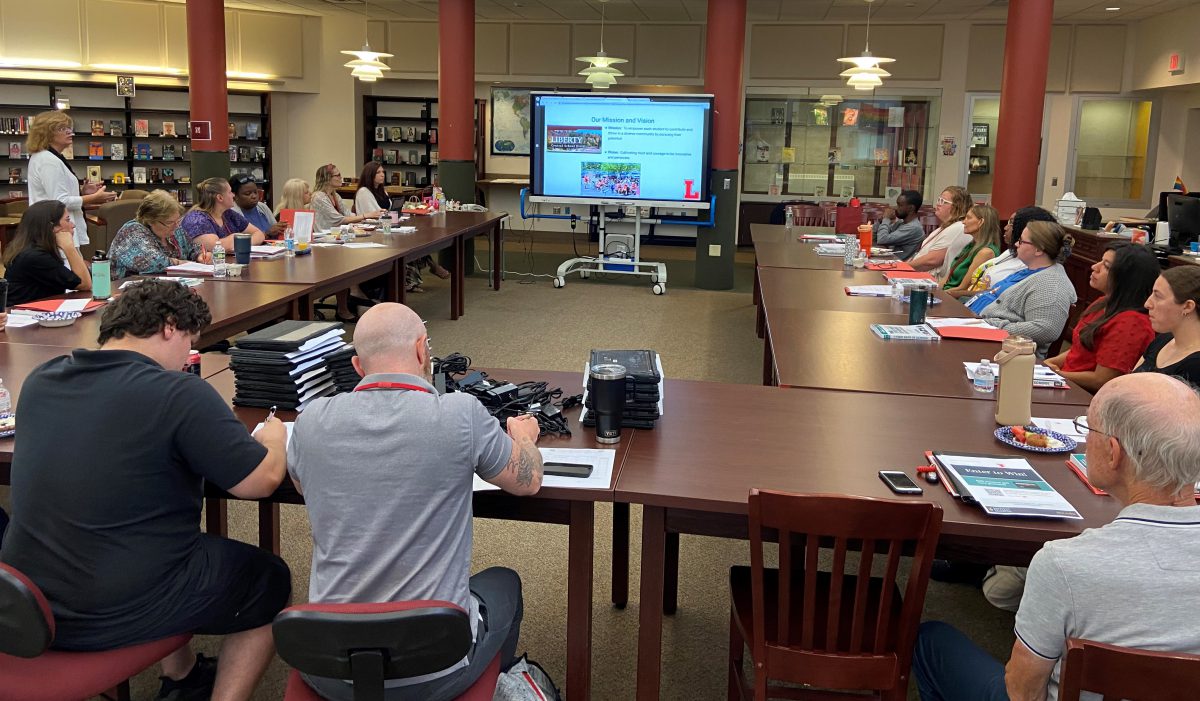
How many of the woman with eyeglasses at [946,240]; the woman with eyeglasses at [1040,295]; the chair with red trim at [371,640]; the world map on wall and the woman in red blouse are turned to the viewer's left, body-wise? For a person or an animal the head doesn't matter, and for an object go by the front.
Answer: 3

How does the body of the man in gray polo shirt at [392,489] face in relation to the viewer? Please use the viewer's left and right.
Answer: facing away from the viewer

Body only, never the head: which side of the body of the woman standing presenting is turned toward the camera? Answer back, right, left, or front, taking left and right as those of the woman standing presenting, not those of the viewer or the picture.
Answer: right

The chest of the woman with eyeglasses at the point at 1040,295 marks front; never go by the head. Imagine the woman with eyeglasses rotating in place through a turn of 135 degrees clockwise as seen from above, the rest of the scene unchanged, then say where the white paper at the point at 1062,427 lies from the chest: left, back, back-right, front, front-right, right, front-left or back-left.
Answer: back-right

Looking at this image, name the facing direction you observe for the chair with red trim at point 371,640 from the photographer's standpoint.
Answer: facing away from the viewer

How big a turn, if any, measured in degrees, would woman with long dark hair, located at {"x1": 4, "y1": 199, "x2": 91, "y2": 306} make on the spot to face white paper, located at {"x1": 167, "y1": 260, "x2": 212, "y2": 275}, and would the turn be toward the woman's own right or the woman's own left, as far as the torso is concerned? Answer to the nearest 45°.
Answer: approximately 45° to the woman's own left

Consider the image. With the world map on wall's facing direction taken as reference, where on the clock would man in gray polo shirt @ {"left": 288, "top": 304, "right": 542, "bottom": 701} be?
The man in gray polo shirt is roughly at 12 o'clock from the world map on wall.

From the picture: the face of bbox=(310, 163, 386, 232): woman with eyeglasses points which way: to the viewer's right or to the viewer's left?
to the viewer's right

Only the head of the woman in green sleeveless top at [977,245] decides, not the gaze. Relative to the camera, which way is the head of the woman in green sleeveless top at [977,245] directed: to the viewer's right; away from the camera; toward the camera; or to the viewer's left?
to the viewer's left

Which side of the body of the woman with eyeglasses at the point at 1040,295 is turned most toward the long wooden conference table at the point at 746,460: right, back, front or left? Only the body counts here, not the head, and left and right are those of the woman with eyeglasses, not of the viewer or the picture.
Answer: left

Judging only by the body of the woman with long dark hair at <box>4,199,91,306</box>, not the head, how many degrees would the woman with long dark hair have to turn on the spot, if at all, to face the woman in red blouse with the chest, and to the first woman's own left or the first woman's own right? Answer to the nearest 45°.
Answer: approximately 45° to the first woman's own right

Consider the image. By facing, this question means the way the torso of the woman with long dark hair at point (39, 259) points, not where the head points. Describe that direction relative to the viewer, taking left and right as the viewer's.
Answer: facing to the right of the viewer

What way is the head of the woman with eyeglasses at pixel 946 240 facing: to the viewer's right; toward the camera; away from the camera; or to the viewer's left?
to the viewer's left

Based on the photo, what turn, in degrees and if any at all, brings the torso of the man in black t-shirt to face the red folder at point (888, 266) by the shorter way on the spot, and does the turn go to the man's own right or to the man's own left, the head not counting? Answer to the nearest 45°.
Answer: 0° — they already face it

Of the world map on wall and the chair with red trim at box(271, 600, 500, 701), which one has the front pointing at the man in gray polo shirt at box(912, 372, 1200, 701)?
the world map on wall

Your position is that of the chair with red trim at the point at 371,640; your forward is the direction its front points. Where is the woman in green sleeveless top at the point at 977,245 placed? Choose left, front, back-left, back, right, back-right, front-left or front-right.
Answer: front-right
